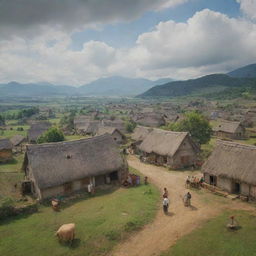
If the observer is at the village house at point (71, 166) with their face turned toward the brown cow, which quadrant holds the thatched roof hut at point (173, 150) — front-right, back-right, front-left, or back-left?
back-left

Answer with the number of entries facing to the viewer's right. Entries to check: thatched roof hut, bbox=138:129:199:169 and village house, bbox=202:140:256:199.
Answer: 0

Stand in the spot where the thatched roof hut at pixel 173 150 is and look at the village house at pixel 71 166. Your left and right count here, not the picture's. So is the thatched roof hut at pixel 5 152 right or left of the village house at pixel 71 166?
right

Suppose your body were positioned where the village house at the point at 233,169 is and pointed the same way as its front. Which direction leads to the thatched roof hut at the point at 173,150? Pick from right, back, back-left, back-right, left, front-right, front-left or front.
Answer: right

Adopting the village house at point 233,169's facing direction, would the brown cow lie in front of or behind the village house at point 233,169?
in front

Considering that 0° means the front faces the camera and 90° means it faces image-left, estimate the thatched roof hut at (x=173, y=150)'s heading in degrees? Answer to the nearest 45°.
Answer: approximately 45°

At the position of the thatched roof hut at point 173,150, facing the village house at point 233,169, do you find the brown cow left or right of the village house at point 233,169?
right

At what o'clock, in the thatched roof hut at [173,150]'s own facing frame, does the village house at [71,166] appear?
The village house is roughly at 12 o'clock from the thatched roof hut.

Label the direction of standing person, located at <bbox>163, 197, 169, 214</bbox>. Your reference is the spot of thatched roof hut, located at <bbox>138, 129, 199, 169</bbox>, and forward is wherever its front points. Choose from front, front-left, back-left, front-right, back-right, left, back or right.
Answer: front-left

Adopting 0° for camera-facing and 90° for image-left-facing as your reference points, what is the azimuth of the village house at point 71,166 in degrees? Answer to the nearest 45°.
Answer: approximately 315°

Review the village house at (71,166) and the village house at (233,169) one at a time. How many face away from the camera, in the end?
0

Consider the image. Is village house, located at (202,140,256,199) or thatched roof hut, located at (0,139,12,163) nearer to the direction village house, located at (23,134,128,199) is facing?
the village house

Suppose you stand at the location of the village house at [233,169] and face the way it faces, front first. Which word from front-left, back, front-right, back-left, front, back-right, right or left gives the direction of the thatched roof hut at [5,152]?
front-right

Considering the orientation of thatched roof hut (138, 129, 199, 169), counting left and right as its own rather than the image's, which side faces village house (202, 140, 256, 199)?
left

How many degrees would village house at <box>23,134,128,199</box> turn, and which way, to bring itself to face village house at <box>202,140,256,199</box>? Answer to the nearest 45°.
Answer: approximately 45° to its left

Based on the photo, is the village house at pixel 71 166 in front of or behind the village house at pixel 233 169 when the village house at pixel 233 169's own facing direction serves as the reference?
in front

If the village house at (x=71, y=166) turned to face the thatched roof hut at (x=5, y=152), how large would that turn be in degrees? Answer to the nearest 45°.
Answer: approximately 180°
